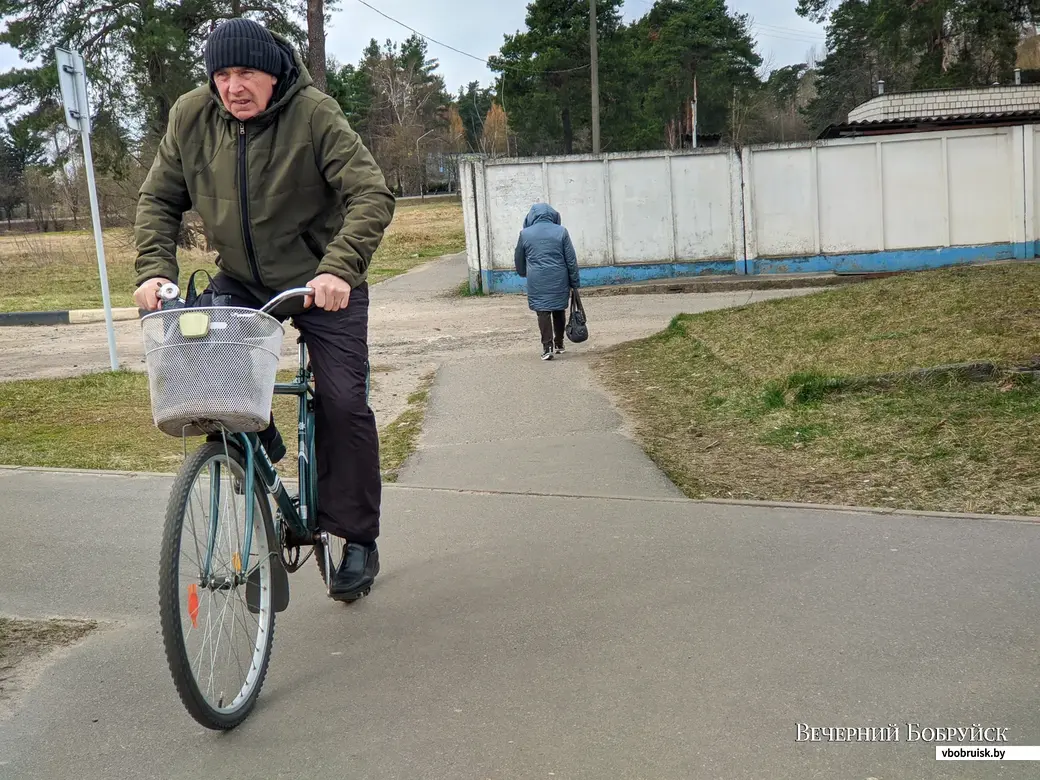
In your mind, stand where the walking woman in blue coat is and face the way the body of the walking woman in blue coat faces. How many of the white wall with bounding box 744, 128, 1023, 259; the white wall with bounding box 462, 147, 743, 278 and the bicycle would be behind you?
1

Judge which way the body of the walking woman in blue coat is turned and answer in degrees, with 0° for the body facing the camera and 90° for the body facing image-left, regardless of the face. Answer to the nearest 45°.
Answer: approximately 180°

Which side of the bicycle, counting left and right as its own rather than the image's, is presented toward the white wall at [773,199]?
back

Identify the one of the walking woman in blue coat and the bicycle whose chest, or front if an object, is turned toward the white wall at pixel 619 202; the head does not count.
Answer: the walking woman in blue coat

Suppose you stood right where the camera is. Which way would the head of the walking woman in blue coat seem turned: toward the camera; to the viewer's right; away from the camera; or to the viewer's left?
away from the camera

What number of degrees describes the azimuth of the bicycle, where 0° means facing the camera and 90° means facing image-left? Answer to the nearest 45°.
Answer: approximately 45°

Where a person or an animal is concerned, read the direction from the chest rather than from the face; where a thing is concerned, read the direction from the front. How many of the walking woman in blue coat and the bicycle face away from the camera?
1

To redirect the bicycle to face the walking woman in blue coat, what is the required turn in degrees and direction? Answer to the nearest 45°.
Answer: approximately 135° to its right

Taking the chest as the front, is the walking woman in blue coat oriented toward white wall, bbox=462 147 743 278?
yes

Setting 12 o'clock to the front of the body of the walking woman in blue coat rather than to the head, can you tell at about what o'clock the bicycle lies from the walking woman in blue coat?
The bicycle is roughly at 6 o'clock from the walking woman in blue coat.

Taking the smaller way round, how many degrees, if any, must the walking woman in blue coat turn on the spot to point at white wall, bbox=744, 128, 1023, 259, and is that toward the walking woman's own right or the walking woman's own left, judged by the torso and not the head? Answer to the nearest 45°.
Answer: approximately 45° to the walking woman's own right

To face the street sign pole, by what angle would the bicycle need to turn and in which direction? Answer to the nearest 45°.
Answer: approximately 135° to its right

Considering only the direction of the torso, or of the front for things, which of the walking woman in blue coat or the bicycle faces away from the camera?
the walking woman in blue coat
